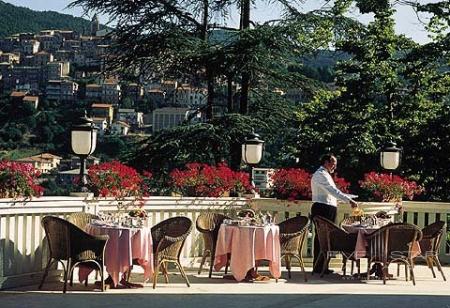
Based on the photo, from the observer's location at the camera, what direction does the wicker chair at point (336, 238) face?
facing away from the viewer and to the right of the viewer

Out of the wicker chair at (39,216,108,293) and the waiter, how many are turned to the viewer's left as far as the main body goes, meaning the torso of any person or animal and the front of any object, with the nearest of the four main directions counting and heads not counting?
0

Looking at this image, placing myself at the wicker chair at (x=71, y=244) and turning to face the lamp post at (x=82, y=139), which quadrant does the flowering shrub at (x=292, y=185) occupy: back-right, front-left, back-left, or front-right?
front-right

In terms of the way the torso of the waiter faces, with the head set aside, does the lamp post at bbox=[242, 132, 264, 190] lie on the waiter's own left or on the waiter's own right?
on the waiter's own left

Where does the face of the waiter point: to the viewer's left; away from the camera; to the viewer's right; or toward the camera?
to the viewer's right

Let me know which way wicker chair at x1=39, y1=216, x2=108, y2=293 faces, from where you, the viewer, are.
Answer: facing away from the viewer and to the right of the viewer

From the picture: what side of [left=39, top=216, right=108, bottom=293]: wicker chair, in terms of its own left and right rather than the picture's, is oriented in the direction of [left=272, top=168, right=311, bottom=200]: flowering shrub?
front

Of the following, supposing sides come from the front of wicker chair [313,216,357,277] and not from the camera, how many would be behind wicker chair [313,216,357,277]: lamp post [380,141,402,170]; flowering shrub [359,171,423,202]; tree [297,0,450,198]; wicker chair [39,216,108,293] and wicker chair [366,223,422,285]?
1

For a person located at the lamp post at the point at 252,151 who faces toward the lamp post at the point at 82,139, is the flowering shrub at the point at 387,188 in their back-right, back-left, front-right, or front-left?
back-left

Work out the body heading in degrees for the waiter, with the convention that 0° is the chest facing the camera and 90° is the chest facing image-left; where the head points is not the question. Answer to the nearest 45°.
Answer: approximately 270°

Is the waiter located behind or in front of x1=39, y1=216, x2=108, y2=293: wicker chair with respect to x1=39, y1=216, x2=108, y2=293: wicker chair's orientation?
in front

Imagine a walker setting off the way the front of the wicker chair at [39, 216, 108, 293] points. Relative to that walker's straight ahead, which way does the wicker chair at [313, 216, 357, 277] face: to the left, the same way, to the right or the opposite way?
the same way

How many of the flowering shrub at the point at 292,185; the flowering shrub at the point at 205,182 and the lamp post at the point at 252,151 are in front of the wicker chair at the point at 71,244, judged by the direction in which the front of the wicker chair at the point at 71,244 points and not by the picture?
3

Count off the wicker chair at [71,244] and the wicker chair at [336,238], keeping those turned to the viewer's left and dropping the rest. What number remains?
0
